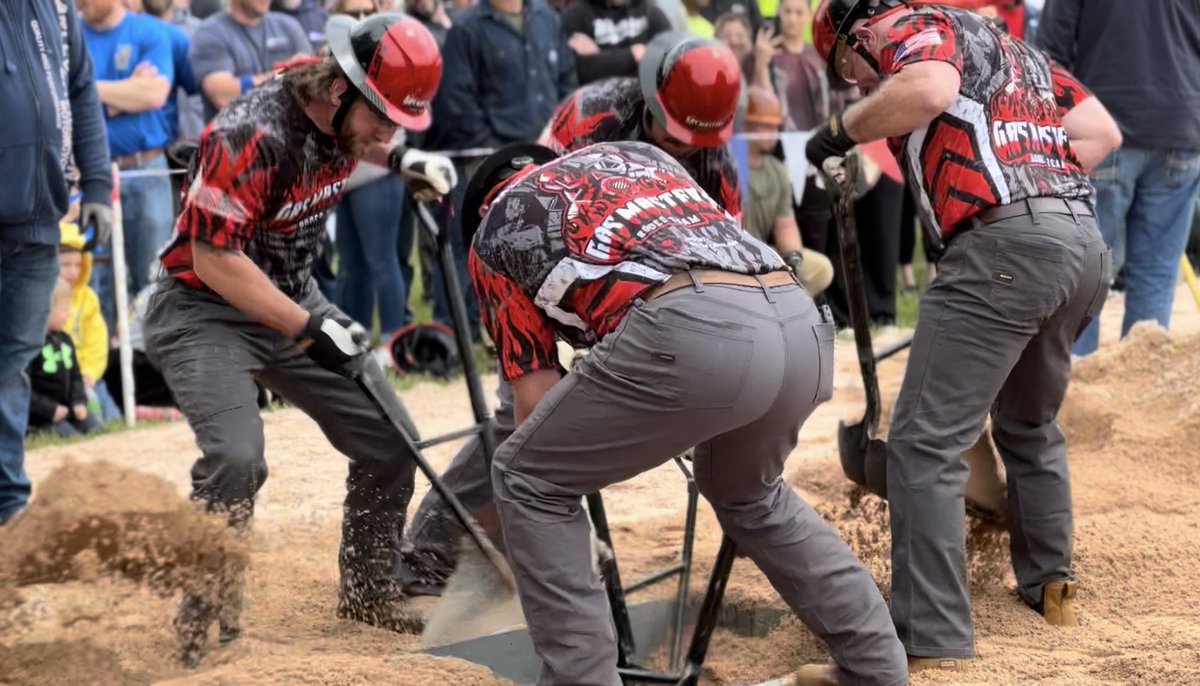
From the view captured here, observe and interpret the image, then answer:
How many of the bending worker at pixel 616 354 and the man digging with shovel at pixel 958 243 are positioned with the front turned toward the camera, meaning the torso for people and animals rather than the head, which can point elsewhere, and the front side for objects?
0

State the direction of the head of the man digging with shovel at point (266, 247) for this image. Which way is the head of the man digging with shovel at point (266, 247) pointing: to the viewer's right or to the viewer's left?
to the viewer's right

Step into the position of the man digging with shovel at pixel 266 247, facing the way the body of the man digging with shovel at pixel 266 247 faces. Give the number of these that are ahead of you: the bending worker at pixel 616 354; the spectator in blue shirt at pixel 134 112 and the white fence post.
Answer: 1

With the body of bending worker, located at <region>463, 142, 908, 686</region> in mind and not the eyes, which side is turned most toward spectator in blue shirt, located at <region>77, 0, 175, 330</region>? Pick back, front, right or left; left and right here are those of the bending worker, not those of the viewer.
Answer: front

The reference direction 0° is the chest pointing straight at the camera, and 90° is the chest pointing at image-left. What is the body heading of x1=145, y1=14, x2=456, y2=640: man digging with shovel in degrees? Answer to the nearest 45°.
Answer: approximately 315°

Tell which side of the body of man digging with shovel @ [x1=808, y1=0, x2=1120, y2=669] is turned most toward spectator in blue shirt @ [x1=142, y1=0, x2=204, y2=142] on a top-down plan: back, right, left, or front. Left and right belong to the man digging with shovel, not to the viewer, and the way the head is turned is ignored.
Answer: front

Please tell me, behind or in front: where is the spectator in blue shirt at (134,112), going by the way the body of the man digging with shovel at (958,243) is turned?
in front

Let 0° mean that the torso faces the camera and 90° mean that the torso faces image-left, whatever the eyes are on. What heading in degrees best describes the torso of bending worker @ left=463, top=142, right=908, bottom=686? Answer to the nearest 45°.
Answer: approximately 135°

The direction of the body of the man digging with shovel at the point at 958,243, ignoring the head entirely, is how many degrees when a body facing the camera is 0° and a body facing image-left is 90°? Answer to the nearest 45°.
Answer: approximately 135°

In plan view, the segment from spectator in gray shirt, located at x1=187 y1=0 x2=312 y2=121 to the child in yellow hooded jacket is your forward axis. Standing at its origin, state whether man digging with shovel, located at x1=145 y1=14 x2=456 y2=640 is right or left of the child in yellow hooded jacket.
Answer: left

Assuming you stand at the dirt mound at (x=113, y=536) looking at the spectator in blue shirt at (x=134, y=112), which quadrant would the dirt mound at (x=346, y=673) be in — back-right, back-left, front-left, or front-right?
back-right

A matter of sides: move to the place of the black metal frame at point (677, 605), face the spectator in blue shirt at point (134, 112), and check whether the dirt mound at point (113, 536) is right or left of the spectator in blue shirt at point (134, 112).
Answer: left
